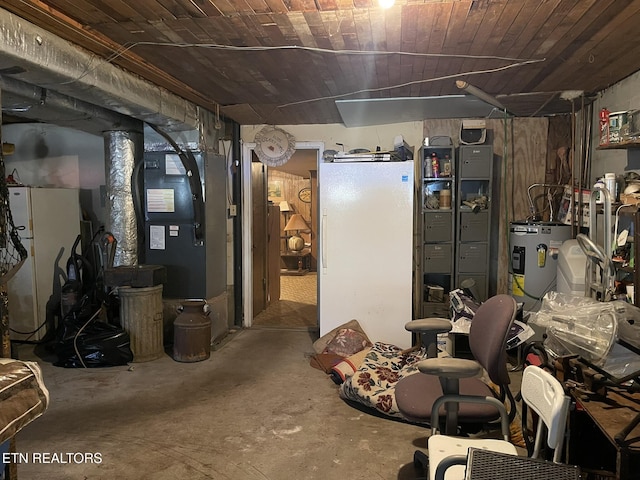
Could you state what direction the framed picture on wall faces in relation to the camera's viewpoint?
facing the viewer

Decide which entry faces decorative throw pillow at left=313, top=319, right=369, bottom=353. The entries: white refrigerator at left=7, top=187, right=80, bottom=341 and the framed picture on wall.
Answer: the framed picture on wall

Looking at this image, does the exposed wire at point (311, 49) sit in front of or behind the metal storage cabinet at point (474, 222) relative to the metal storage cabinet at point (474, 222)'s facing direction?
in front

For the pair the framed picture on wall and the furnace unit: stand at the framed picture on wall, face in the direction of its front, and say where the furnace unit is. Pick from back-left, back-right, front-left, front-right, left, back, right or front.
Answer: front

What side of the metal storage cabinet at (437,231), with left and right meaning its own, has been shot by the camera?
front

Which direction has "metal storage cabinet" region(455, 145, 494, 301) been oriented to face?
toward the camera

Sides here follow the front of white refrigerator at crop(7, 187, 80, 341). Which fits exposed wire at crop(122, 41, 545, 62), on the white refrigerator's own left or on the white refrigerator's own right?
on the white refrigerator's own left

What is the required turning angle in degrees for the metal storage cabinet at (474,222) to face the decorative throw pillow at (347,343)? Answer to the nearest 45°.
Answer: approximately 45° to its right

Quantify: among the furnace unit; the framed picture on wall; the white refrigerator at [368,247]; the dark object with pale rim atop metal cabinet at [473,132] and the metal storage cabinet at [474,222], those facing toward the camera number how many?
5

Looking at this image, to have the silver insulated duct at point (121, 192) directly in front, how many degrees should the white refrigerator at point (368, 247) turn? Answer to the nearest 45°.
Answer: approximately 90° to its right

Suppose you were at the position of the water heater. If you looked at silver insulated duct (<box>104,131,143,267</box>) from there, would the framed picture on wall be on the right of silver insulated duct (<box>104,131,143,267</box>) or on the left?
right
